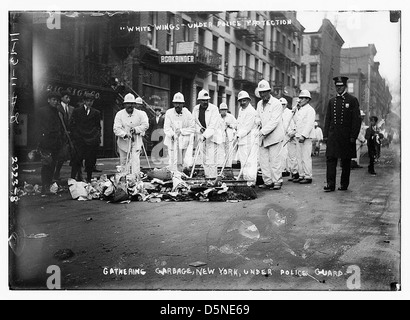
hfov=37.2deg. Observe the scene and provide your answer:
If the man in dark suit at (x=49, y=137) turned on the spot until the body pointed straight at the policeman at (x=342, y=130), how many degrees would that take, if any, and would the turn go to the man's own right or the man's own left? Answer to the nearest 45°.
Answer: approximately 45° to the man's own left

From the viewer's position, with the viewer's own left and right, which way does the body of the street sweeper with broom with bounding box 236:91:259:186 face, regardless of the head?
facing the viewer and to the left of the viewer

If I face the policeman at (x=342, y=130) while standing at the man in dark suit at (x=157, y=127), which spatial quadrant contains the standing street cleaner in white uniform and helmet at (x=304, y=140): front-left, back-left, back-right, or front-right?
front-left

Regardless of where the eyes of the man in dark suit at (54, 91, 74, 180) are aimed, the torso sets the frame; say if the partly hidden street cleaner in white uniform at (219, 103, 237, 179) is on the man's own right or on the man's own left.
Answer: on the man's own left

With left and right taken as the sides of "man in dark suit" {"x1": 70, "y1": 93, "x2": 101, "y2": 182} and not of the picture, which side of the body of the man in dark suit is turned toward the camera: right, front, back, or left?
front

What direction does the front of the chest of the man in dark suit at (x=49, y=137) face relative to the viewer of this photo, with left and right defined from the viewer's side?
facing the viewer and to the right of the viewer

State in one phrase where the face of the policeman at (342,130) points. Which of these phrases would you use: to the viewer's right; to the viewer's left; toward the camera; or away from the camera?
toward the camera

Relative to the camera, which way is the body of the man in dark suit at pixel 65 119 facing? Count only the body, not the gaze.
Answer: toward the camera

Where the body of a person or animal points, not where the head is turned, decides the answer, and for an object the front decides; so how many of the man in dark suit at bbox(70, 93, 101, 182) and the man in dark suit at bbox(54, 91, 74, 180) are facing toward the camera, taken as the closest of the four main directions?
2

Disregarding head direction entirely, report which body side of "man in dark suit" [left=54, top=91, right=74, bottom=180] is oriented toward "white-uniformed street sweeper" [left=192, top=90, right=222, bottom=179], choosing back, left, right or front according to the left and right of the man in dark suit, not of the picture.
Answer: left
